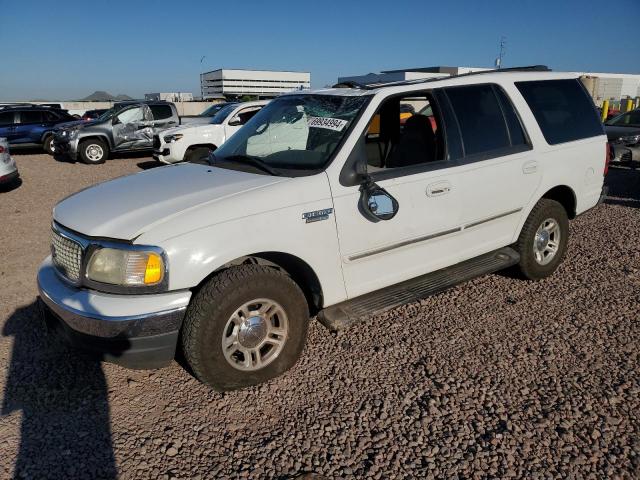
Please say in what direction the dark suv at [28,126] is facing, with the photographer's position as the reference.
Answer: facing to the left of the viewer

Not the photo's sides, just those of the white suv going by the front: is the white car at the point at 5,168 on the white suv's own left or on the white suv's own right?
on the white suv's own right

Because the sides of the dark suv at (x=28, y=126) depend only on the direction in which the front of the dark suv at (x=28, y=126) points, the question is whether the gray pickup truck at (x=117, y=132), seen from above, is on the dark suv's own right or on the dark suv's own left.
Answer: on the dark suv's own left

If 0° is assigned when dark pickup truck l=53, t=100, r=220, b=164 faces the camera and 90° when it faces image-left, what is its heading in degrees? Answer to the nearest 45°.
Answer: approximately 90°

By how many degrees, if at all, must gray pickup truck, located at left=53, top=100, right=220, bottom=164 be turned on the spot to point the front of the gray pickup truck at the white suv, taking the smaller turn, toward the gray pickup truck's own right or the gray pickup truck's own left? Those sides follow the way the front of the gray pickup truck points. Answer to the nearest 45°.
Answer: approximately 90° to the gray pickup truck's own left
